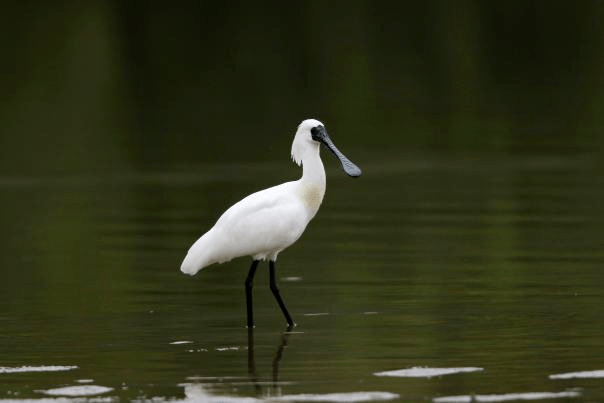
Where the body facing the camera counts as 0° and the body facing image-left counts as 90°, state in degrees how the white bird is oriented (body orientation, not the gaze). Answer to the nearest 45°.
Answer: approximately 270°
